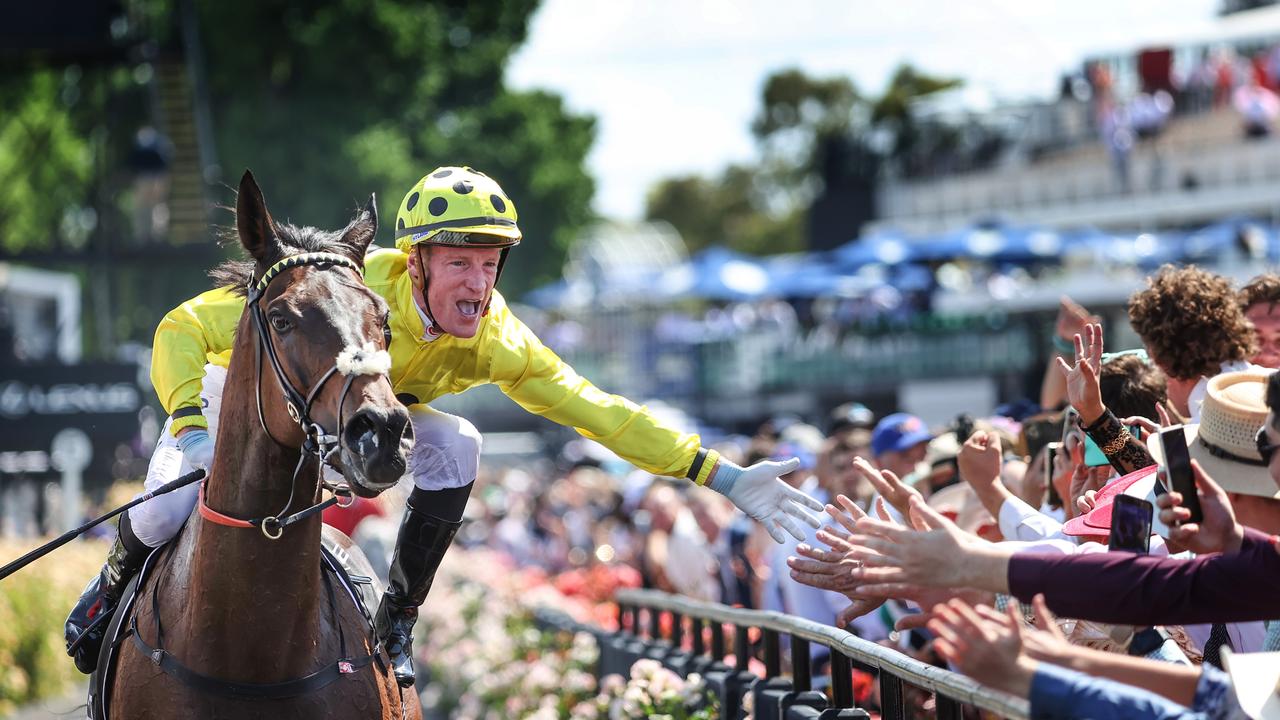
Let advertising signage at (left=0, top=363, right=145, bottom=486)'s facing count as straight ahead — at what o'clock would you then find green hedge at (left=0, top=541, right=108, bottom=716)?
The green hedge is roughly at 12 o'clock from the advertising signage.

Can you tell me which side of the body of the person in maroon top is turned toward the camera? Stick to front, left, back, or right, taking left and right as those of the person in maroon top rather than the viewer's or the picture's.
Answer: left

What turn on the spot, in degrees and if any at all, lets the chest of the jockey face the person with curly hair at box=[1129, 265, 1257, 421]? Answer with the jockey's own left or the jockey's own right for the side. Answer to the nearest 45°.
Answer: approximately 45° to the jockey's own left

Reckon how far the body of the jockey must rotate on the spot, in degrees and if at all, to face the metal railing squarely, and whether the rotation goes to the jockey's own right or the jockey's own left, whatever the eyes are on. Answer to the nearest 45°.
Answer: approximately 45° to the jockey's own left

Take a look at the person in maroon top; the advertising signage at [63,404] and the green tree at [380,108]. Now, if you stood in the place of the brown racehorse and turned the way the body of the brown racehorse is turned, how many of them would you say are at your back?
2

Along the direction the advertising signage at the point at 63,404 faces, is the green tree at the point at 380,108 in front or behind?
behind

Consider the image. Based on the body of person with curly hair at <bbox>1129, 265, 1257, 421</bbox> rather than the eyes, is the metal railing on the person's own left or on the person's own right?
on the person's own left

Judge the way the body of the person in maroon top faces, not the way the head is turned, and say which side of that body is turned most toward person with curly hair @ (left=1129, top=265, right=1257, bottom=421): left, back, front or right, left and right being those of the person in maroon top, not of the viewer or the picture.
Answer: right

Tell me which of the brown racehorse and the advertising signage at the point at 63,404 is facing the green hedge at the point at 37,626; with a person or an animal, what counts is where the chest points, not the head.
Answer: the advertising signage

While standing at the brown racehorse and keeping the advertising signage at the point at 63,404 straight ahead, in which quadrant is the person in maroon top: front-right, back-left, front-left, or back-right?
back-right

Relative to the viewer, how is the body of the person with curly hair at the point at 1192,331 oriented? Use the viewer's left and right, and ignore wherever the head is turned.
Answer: facing away from the viewer and to the left of the viewer
